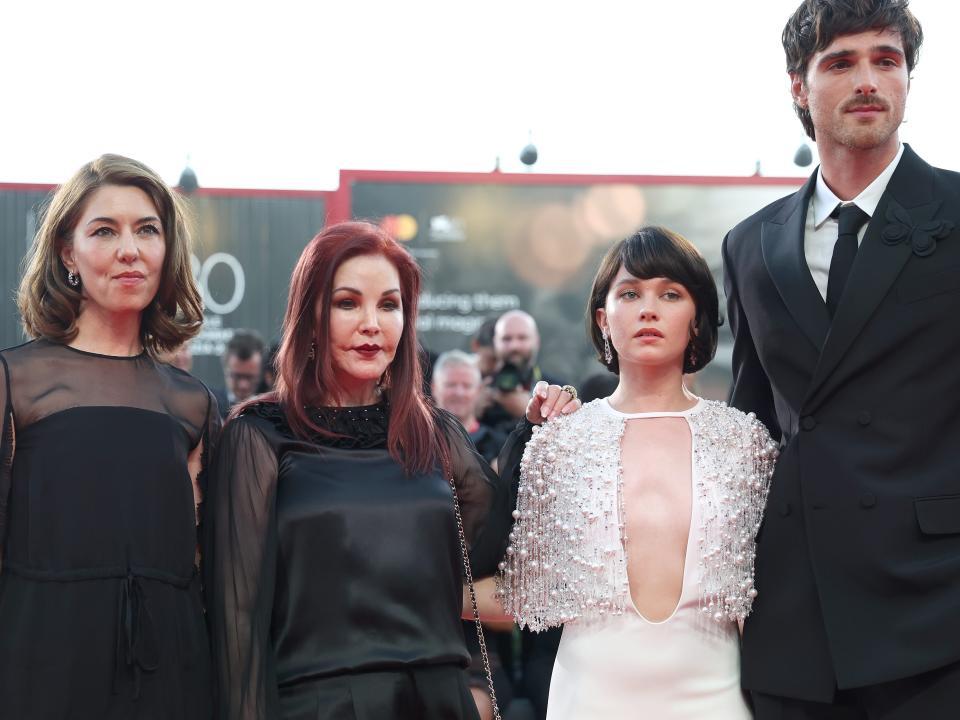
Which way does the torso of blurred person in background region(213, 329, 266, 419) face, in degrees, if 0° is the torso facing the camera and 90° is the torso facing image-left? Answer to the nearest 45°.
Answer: approximately 0°

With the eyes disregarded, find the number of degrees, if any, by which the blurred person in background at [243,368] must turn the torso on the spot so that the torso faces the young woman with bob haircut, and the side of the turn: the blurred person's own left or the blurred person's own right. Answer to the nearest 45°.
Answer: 0° — they already face them

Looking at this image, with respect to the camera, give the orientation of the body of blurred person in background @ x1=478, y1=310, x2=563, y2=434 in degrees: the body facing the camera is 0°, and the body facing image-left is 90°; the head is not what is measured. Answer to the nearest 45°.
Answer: approximately 0°

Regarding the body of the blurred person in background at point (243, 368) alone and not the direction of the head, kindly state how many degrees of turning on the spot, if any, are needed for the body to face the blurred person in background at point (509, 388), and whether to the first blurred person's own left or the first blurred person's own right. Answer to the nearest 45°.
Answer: approximately 45° to the first blurred person's own left

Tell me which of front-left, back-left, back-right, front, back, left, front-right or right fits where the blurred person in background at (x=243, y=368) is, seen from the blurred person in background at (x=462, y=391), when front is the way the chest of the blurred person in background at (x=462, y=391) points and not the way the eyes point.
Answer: back-right

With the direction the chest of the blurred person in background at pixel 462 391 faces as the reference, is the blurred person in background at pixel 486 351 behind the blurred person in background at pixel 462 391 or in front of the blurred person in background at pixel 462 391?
behind
